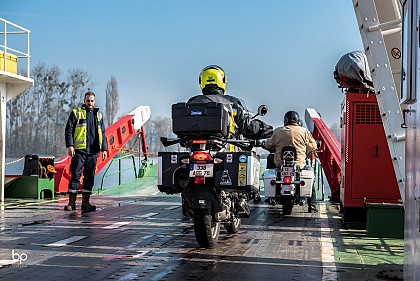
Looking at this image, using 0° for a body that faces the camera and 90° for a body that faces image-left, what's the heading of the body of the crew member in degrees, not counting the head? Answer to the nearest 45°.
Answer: approximately 0°

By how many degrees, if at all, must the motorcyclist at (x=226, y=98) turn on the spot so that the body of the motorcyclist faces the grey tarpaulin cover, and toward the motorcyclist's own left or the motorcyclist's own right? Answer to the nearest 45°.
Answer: approximately 45° to the motorcyclist's own right

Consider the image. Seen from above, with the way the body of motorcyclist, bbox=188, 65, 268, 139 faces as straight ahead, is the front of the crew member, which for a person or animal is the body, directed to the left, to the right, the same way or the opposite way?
the opposite way

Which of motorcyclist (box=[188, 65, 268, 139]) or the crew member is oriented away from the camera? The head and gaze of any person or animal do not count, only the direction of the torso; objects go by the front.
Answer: the motorcyclist

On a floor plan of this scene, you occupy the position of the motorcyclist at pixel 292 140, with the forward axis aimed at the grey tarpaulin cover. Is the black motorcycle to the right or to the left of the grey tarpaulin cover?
right

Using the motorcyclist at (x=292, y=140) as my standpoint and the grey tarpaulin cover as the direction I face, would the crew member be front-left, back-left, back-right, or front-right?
back-right

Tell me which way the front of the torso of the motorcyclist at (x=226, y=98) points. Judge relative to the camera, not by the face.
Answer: away from the camera

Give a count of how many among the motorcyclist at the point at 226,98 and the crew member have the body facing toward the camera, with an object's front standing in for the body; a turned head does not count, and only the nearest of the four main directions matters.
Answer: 1

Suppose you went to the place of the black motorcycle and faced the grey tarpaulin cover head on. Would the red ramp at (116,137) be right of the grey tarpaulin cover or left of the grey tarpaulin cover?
left
